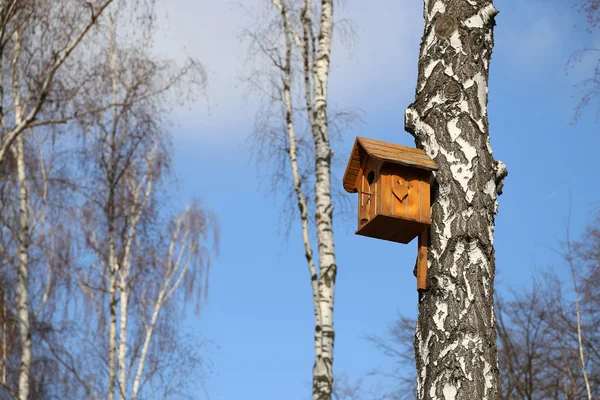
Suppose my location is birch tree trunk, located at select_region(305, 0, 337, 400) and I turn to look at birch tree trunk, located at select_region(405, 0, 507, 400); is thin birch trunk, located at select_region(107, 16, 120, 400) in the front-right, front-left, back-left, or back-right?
back-right

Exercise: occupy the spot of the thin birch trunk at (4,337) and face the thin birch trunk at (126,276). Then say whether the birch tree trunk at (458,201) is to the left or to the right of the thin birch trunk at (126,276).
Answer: right

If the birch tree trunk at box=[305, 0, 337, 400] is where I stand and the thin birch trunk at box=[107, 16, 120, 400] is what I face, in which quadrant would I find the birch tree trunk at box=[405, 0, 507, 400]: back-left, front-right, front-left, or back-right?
back-left

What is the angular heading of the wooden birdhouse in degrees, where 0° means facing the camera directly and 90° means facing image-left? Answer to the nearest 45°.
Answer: approximately 45°

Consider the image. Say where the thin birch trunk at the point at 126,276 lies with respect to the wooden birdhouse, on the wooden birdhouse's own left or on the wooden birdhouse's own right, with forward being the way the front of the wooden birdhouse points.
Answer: on the wooden birdhouse's own right

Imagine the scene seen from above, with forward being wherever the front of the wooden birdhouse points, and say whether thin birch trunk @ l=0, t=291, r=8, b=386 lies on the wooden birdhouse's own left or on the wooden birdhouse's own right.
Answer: on the wooden birdhouse's own right
